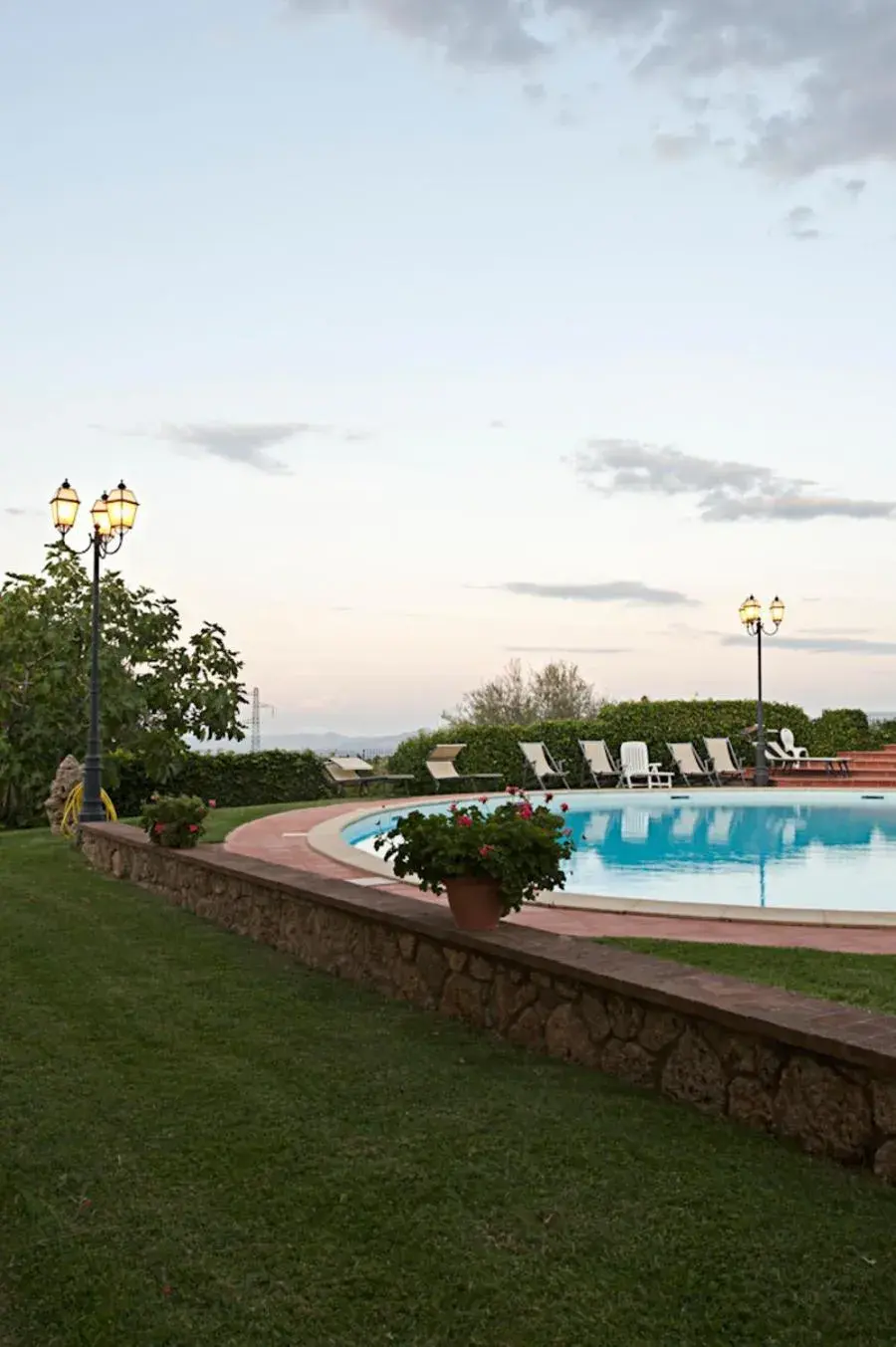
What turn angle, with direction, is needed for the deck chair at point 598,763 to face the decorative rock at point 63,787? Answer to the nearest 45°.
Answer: approximately 90° to its right

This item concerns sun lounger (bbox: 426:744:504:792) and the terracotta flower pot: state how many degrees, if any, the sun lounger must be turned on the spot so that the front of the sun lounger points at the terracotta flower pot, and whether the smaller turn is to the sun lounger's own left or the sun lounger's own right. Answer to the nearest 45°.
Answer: approximately 90° to the sun lounger's own right

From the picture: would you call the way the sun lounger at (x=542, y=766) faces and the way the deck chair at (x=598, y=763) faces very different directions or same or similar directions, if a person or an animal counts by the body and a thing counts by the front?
same or similar directions

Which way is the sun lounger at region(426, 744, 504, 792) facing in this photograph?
to the viewer's right

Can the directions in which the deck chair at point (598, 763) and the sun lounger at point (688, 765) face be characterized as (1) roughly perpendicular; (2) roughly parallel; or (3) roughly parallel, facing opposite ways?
roughly parallel

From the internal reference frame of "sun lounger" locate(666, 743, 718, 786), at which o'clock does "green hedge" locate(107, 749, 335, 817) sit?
The green hedge is roughly at 3 o'clock from the sun lounger.

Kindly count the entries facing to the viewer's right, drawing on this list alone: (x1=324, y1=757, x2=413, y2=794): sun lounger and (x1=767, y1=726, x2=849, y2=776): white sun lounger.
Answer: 2

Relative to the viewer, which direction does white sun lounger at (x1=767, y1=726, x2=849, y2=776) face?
to the viewer's right

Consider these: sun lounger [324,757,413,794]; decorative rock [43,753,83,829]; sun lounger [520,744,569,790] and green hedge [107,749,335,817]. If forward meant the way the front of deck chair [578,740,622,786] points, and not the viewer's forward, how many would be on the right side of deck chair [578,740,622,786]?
4

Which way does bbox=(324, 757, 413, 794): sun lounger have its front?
to the viewer's right

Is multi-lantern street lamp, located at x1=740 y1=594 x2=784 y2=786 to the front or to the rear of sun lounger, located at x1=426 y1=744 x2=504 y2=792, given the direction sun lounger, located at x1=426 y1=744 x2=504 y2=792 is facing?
to the front

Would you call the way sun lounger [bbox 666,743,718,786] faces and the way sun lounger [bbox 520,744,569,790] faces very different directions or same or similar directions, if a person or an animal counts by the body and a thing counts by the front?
same or similar directions

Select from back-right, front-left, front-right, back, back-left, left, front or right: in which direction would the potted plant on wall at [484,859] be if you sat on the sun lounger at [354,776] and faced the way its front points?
right
